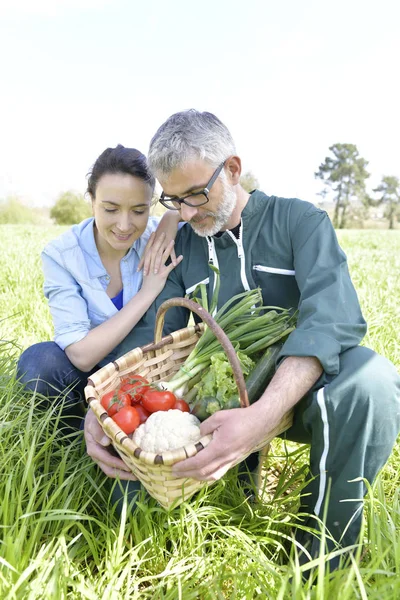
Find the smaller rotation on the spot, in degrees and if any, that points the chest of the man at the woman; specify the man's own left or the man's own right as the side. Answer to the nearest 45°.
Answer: approximately 90° to the man's own right

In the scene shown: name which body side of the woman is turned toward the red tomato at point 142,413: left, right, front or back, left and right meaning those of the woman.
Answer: front

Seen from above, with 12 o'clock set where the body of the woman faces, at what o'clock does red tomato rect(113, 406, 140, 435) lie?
The red tomato is roughly at 12 o'clock from the woman.

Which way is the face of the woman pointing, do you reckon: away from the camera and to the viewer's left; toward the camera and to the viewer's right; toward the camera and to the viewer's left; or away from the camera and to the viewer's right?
toward the camera and to the viewer's right

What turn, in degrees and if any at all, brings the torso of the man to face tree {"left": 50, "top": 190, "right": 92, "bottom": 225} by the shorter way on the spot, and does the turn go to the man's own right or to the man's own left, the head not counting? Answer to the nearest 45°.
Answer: approximately 135° to the man's own right

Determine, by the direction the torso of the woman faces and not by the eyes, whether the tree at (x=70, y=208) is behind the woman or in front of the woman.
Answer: behind

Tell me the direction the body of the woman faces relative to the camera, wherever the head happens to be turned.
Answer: toward the camera

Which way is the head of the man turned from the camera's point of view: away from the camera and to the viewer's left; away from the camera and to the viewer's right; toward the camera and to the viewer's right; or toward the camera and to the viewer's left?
toward the camera and to the viewer's left

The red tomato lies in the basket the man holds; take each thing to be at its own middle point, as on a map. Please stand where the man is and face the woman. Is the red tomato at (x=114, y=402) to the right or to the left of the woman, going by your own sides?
left

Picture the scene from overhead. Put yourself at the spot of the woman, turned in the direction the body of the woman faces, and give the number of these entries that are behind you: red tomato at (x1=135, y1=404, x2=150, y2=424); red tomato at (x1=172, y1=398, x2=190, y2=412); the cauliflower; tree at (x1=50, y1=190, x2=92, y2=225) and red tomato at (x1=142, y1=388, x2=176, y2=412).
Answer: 1

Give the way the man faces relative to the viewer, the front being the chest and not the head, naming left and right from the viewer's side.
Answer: facing the viewer and to the left of the viewer

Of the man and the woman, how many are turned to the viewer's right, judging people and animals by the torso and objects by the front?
0
